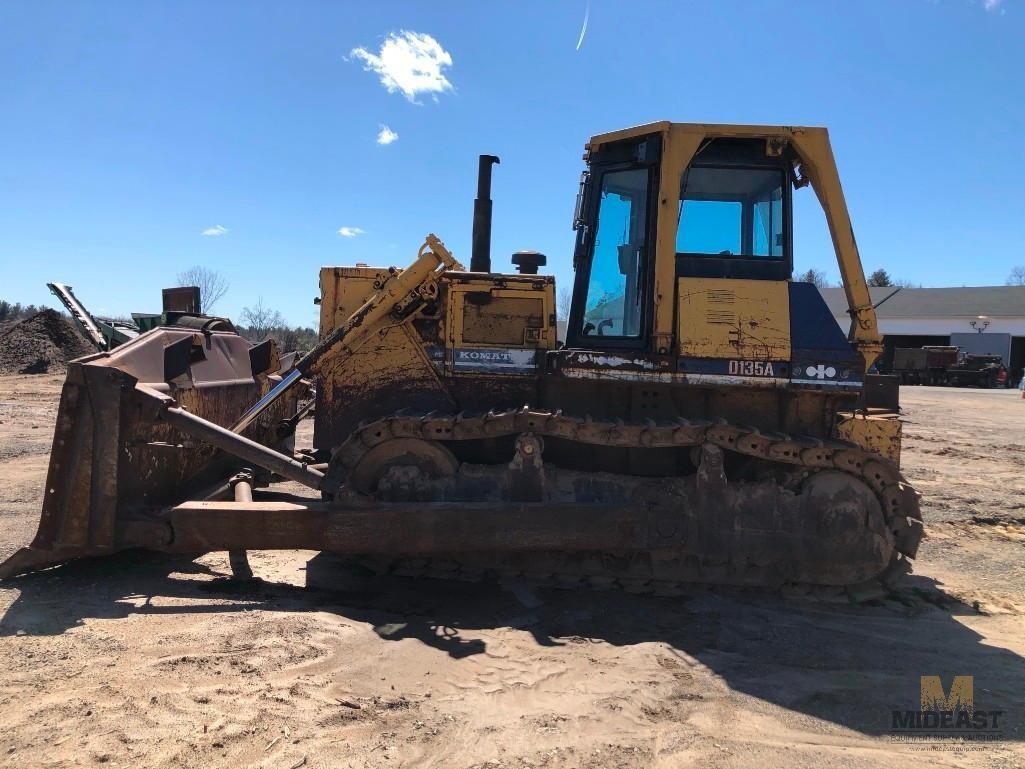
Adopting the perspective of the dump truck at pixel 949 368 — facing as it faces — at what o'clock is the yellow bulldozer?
The yellow bulldozer is roughly at 3 o'clock from the dump truck.

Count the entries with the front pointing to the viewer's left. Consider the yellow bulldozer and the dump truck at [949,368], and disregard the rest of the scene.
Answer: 1

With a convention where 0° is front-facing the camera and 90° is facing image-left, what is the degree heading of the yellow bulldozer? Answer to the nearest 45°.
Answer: approximately 90°

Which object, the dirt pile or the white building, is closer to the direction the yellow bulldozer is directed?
the dirt pile

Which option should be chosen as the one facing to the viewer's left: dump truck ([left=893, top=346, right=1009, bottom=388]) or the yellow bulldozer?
the yellow bulldozer

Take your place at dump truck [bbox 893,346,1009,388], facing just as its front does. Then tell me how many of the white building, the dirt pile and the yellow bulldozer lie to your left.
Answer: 1

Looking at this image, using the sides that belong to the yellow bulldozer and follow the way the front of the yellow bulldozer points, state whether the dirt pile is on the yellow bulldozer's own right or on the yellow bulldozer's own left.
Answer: on the yellow bulldozer's own right

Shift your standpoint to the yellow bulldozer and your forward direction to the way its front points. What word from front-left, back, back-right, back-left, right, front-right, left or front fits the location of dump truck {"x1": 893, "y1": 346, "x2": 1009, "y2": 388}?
back-right

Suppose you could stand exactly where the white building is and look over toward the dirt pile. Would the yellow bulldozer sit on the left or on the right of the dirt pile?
left

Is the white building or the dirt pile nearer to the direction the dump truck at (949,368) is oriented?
the white building

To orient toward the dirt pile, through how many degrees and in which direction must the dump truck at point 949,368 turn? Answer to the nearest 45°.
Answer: approximately 135° to its right

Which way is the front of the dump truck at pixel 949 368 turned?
to the viewer's right

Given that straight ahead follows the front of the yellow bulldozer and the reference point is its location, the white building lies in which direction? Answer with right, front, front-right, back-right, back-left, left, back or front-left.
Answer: back-right
